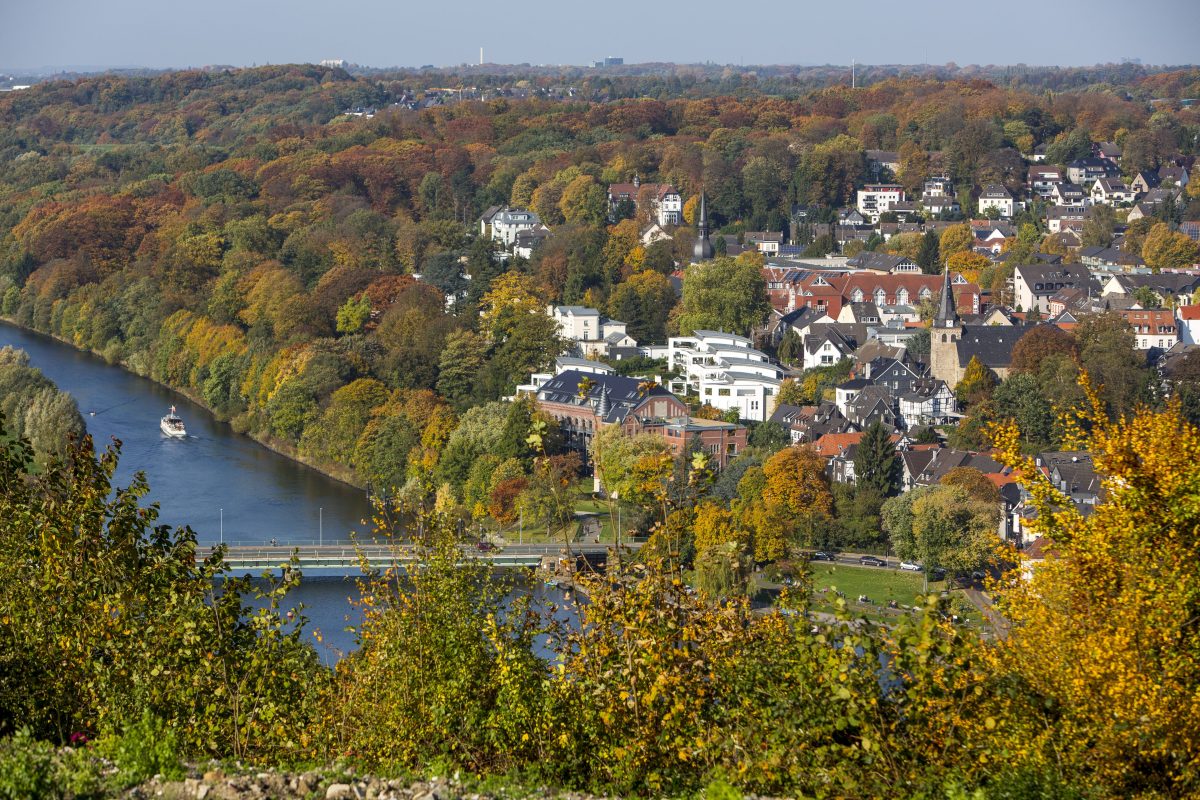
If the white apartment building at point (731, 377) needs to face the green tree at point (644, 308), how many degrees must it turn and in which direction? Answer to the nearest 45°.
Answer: approximately 135° to its right

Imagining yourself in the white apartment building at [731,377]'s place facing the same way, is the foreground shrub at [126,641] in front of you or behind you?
in front

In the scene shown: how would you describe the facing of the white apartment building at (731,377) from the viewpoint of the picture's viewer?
facing the viewer and to the left of the viewer

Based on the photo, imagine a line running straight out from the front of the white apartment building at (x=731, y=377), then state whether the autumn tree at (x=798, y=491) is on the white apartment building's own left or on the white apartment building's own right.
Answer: on the white apartment building's own left

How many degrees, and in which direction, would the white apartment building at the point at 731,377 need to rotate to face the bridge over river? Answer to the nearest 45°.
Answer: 0° — it already faces it

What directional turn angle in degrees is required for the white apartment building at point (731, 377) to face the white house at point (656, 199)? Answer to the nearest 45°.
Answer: approximately 135° to its right

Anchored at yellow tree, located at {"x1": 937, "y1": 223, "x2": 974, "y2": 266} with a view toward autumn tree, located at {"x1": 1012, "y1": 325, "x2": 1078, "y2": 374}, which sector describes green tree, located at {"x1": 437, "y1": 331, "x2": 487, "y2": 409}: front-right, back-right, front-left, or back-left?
front-right

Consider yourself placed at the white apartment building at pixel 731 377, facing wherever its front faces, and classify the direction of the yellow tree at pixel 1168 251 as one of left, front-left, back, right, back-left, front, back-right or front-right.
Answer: back

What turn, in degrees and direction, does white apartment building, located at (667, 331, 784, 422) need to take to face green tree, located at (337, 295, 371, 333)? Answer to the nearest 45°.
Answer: approximately 90° to its right

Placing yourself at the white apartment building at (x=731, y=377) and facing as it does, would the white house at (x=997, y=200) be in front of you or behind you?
behind

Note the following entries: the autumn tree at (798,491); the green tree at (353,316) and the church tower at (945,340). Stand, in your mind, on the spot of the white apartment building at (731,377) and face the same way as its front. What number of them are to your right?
1

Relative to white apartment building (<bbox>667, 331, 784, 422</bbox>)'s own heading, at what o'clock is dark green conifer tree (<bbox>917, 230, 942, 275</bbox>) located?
The dark green conifer tree is roughly at 5 o'clock from the white apartment building.

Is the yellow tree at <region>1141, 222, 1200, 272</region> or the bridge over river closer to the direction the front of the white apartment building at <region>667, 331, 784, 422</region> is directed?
the bridge over river

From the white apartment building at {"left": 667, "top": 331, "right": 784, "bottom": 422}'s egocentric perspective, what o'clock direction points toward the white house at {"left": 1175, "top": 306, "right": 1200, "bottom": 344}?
The white house is roughly at 7 o'clock from the white apartment building.

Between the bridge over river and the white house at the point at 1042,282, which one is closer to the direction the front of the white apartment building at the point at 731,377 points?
the bridge over river

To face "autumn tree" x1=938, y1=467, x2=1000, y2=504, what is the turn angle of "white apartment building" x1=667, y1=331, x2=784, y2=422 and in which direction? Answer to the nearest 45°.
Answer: approximately 90° to its left

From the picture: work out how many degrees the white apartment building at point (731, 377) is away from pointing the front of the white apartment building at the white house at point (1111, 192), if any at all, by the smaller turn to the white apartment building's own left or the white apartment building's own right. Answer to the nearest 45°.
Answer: approximately 180°

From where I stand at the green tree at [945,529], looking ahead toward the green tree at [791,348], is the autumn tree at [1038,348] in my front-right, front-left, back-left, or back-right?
front-right

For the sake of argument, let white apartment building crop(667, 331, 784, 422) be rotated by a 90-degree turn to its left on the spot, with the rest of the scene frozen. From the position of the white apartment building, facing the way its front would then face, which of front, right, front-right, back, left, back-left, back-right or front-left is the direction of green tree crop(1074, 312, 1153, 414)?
front-left
